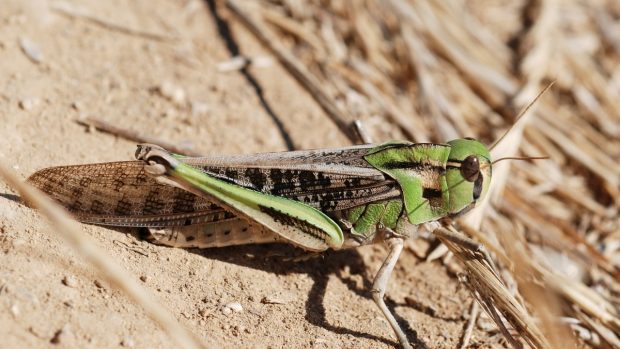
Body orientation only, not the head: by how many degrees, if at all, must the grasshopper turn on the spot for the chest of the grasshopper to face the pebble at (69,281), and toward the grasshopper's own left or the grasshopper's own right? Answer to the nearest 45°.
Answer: approximately 180°

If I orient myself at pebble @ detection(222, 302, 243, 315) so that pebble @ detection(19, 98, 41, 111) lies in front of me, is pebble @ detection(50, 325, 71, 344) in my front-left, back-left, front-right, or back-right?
front-left

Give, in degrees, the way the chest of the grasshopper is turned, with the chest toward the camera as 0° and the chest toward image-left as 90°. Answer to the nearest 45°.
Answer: approximately 270°

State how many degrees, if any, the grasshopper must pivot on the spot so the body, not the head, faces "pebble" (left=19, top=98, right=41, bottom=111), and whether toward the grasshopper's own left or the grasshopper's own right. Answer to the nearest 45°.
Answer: approximately 180°
